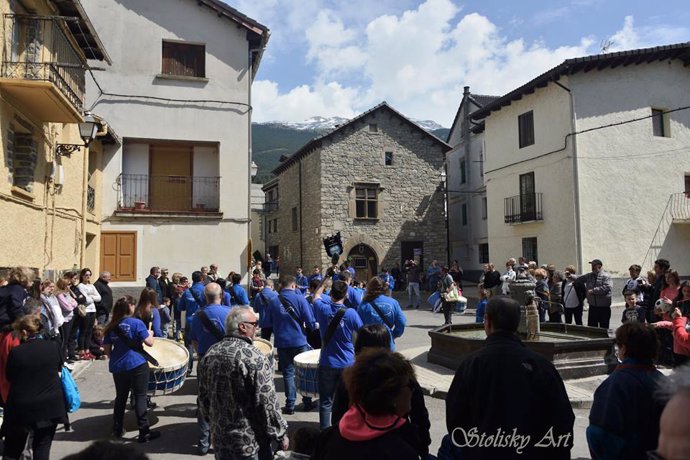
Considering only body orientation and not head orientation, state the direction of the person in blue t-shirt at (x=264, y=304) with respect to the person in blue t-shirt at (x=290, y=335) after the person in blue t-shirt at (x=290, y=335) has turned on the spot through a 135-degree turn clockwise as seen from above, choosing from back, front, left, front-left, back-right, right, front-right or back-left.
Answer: back-left

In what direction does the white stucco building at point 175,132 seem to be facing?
toward the camera

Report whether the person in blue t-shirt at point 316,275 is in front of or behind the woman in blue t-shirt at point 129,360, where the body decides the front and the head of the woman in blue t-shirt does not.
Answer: in front

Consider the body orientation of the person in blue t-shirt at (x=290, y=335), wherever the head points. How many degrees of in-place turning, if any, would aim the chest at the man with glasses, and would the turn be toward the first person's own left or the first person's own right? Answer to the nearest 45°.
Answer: approximately 180°

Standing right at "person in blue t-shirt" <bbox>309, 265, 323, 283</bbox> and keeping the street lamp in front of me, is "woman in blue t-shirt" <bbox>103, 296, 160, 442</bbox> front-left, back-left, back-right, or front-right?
front-left

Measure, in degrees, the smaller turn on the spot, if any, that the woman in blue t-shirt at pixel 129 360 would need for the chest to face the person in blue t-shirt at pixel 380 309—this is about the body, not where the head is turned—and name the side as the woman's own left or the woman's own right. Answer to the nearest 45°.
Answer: approximately 45° to the woman's own right

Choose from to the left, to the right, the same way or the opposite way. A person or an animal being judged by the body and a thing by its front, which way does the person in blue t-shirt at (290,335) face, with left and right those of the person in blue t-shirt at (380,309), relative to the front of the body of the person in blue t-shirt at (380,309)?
the same way

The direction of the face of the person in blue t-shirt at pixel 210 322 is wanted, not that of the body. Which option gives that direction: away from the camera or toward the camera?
away from the camera

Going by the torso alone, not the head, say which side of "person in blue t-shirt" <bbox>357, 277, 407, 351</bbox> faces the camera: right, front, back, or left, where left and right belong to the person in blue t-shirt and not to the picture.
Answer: back

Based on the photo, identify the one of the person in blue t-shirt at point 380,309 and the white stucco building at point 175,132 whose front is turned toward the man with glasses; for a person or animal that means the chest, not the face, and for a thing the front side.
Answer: the white stucco building

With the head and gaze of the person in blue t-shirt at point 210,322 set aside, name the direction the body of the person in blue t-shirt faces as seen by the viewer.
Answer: away from the camera

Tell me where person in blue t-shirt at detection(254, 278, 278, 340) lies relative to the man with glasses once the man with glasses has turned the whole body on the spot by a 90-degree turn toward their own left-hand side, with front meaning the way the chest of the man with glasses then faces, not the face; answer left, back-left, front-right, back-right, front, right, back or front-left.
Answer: front-right

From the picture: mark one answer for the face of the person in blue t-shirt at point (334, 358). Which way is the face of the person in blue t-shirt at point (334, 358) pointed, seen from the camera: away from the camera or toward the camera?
away from the camera

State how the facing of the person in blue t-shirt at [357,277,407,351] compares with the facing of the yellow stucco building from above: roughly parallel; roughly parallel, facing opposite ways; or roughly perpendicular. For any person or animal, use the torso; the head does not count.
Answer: roughly perpendicular

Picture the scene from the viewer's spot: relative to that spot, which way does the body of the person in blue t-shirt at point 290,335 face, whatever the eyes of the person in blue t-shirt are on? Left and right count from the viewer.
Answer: facing away from the viewer

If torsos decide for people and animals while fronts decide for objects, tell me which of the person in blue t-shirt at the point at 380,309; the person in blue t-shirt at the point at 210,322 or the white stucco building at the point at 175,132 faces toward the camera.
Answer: the white stucco building

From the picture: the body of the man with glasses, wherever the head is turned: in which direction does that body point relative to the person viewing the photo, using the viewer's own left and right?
facing away from the viewer and to the right of the viewer

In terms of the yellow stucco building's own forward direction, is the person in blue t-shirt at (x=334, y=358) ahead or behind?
ahead

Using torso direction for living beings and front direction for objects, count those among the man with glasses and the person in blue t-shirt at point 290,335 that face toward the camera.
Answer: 0

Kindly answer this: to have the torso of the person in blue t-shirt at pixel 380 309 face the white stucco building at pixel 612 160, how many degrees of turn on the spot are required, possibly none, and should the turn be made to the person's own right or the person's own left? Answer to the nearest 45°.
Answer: approximately 45° to the person's own right
